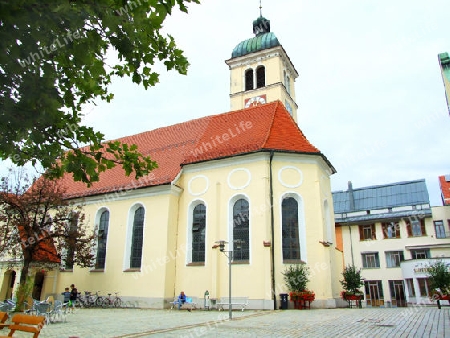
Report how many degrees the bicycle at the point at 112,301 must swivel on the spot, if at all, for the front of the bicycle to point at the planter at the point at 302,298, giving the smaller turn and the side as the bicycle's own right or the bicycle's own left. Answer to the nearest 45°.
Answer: approximately 45° to the bicycle's own right

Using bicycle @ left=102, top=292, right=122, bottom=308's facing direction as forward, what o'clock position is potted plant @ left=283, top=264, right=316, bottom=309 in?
The potted plant is roughly at 1 o'clock from the bicycle.

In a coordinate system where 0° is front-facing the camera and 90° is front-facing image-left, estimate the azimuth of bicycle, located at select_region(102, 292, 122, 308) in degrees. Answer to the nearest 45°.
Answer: approximately 270°

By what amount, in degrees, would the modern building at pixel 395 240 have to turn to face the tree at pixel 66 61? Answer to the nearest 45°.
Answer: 0° — it already faces it

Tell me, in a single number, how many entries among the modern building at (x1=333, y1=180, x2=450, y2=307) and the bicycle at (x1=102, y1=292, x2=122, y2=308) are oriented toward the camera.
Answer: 1

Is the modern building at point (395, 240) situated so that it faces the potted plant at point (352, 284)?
yes

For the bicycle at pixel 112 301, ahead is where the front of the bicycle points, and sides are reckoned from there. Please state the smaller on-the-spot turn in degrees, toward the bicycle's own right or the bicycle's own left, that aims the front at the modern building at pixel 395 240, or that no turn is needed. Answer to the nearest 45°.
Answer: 0° — it already faces it

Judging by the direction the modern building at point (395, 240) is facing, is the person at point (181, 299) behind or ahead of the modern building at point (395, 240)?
ahead

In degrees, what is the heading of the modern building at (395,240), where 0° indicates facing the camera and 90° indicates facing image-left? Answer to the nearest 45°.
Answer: approximately 0°
